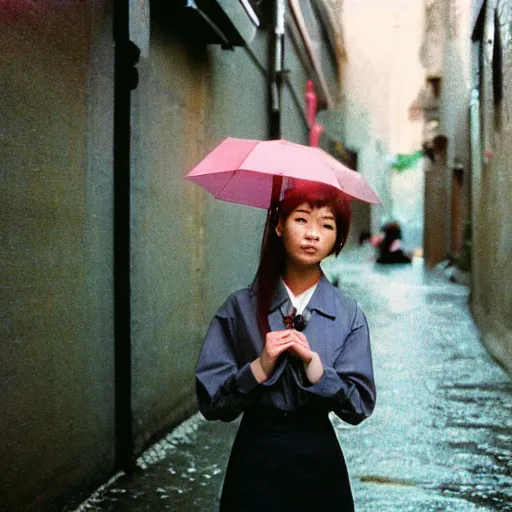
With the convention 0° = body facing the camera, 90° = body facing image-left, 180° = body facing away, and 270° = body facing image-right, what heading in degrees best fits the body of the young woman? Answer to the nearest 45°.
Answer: approximately 0°

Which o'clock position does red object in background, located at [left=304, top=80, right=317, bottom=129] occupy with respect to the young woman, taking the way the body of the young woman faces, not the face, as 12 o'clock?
The red object in background is roughly at 6 o'clock from the young woman.

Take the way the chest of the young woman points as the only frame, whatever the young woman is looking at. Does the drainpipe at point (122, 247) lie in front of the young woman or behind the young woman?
behind

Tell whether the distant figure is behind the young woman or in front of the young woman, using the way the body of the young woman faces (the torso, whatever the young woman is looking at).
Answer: behind

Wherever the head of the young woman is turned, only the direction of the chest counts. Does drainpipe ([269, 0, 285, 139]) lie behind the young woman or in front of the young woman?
behind
